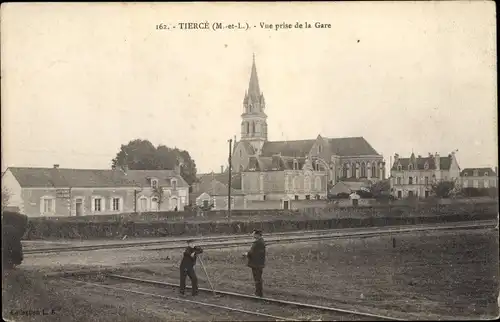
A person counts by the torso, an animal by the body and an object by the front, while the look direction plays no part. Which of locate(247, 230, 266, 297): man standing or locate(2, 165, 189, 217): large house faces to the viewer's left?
the man standing

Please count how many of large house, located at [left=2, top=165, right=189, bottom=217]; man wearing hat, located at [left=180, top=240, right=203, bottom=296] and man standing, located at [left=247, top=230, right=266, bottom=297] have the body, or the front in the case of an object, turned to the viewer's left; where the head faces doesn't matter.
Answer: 1

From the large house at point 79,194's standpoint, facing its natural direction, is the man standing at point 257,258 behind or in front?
in front

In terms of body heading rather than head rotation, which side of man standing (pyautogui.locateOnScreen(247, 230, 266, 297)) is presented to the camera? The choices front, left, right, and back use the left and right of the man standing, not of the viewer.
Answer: left

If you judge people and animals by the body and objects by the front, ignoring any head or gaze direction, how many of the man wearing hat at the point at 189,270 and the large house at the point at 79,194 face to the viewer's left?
0

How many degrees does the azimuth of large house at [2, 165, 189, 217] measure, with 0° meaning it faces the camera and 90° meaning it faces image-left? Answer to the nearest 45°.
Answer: approximately 315°

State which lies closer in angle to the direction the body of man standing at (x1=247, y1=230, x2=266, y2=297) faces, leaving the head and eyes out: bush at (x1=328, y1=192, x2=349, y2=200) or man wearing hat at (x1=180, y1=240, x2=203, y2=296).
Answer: the man wearing hat

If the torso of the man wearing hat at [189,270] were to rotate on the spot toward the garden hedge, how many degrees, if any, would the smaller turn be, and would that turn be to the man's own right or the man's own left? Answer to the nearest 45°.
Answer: approximately 135° to the man's own left

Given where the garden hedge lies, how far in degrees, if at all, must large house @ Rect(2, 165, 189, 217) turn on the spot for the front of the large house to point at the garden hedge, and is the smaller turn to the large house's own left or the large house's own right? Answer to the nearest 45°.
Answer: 0° — it already faces it
